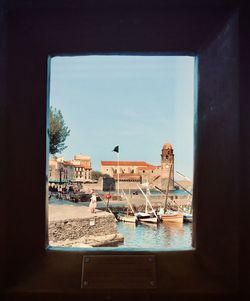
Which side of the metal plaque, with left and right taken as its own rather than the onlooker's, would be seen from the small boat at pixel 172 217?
back

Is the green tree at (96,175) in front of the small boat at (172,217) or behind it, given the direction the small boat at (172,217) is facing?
behind

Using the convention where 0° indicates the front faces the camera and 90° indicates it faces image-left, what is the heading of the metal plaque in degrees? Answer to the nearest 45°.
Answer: approximately 0°

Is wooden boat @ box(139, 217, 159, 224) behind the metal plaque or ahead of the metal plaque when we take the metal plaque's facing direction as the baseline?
behind

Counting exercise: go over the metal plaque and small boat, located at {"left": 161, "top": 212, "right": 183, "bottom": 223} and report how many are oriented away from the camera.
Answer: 0

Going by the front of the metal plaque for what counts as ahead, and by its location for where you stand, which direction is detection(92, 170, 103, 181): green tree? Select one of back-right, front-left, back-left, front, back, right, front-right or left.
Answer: back

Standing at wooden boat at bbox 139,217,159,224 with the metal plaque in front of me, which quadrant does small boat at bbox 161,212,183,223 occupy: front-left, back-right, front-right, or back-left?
back-left

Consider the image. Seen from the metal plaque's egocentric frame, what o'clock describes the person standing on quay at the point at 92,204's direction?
The person standing on quay is roughly at 6 o'clock from the metal plaque.

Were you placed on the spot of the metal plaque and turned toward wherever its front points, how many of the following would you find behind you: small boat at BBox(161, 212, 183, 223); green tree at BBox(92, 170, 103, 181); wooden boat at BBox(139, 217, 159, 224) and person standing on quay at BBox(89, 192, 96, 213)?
4
